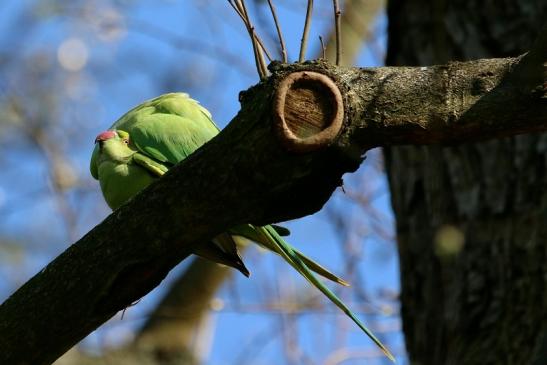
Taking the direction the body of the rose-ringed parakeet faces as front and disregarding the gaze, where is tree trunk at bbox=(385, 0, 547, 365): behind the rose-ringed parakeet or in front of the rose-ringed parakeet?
behind

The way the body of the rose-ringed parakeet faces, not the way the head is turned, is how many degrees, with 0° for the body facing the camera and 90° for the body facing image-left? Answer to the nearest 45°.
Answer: approximately 90°
